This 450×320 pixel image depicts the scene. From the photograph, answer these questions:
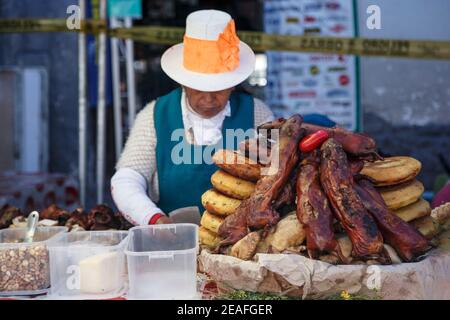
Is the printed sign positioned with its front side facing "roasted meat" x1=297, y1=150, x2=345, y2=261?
yes

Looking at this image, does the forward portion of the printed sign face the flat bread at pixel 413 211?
yes

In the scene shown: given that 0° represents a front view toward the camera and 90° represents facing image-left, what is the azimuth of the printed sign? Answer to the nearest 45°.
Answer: approximately 0°

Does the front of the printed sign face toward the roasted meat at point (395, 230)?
yes

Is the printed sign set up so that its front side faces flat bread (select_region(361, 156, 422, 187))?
yes

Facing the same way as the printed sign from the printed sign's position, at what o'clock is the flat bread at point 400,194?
The flat bread is roughly at 12 o'clock from the printed sign.
